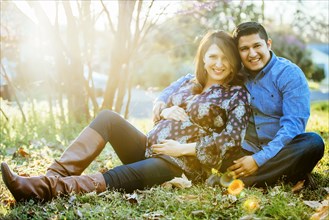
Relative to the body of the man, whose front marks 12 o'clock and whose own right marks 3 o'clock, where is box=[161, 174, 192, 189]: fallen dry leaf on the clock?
The fallen dry leaf is roughly at 1 o'clock from the man.

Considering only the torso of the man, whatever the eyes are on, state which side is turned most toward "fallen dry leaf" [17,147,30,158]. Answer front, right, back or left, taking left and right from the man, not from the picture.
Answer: right

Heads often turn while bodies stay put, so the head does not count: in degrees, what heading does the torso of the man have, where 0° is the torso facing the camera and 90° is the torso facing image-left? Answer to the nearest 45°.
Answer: approximately 45°
